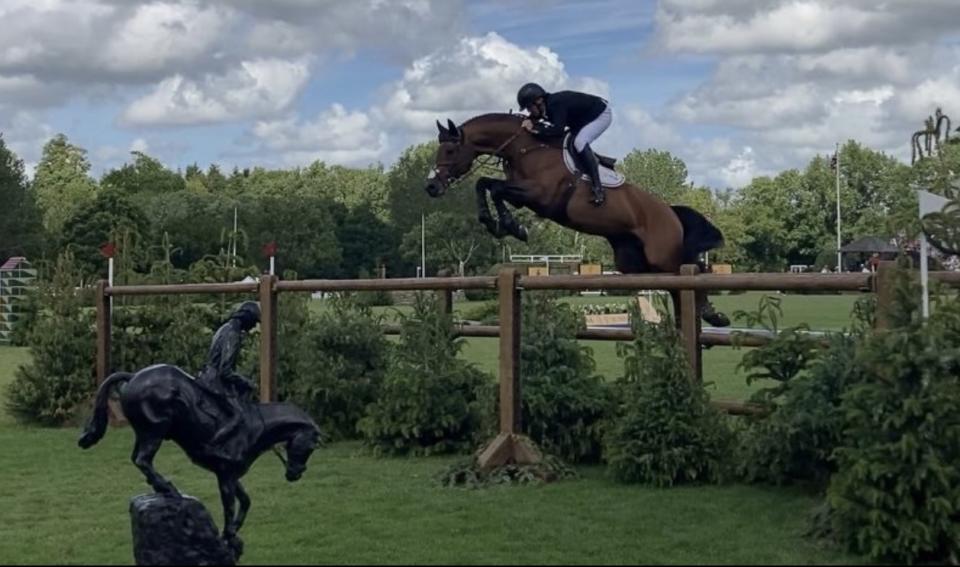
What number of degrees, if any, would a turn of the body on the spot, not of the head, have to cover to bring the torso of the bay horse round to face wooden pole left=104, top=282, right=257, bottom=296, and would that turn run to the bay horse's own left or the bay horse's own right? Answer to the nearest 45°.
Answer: approximately 45° to the bay horse's own right

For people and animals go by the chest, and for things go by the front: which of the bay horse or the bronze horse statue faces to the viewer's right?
the bronze horse statue

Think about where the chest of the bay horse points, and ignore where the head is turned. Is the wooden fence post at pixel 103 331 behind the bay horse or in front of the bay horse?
in front

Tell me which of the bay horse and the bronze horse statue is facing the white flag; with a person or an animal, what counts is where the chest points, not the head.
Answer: the bronze horse statue

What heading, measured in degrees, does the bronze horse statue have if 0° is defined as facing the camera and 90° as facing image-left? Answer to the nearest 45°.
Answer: approximately 270°

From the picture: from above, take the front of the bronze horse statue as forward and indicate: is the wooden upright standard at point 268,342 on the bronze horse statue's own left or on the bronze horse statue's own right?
on the bronze horse statue's own left

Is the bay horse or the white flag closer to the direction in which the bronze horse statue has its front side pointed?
the white flag

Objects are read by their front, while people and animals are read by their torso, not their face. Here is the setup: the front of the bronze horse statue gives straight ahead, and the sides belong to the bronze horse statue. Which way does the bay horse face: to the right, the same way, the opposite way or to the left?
the opposite way

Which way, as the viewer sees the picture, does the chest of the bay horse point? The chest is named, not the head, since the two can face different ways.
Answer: to the viewer's left

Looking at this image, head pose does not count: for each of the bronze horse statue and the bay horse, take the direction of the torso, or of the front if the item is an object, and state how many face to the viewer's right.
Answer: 1

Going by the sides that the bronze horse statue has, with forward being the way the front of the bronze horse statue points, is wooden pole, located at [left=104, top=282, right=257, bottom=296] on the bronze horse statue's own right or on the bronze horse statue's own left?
on the bronze horse statue's own left

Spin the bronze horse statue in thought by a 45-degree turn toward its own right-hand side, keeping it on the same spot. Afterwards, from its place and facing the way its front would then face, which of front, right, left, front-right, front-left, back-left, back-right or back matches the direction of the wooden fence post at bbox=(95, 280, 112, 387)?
back-left
